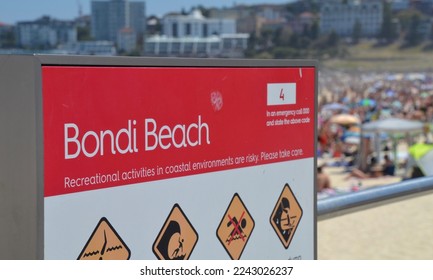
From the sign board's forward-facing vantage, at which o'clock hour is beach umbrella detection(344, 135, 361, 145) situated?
The beach umbrella is roughly at 8 o'clock from the sign board.

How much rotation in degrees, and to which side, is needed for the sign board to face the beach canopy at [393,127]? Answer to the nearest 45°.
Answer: approximately 135° to its left

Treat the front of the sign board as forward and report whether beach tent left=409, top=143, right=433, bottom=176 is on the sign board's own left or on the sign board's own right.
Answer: on the sign board's own left

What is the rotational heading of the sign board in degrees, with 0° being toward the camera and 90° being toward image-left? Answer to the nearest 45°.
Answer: approximately 315°
